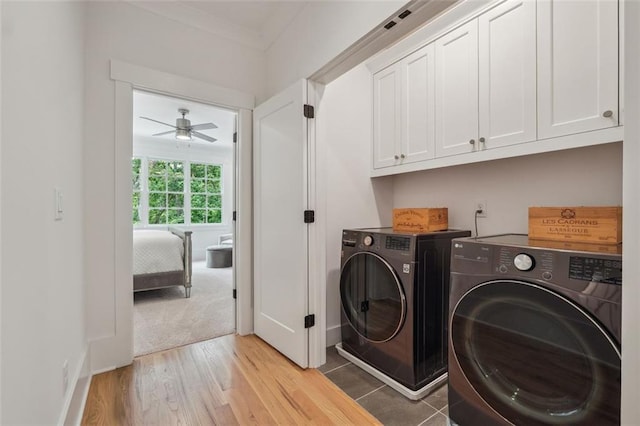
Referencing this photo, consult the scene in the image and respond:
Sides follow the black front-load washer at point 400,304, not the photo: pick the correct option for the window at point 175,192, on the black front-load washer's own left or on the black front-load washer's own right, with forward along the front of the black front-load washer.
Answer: on the black front-load washer's own right

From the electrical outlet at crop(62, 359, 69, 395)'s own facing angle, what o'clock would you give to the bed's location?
The bed is roughly at 10 o'clock from the electrical outlet.

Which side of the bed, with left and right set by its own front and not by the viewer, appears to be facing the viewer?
right

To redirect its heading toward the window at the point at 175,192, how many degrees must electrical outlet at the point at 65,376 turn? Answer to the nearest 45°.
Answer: approximately 90° to its left

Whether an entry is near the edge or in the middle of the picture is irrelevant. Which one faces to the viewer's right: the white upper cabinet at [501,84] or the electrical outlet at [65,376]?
the electrical outlet

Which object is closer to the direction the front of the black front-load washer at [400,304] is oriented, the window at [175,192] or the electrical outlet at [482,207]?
the window

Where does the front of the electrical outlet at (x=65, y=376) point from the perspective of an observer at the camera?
facing to the right of the viewer

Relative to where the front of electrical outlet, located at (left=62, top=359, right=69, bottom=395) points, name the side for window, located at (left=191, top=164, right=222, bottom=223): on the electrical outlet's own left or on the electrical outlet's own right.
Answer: on the electrical outlet's own left

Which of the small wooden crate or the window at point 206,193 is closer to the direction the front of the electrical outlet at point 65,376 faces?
the small wooden crate
